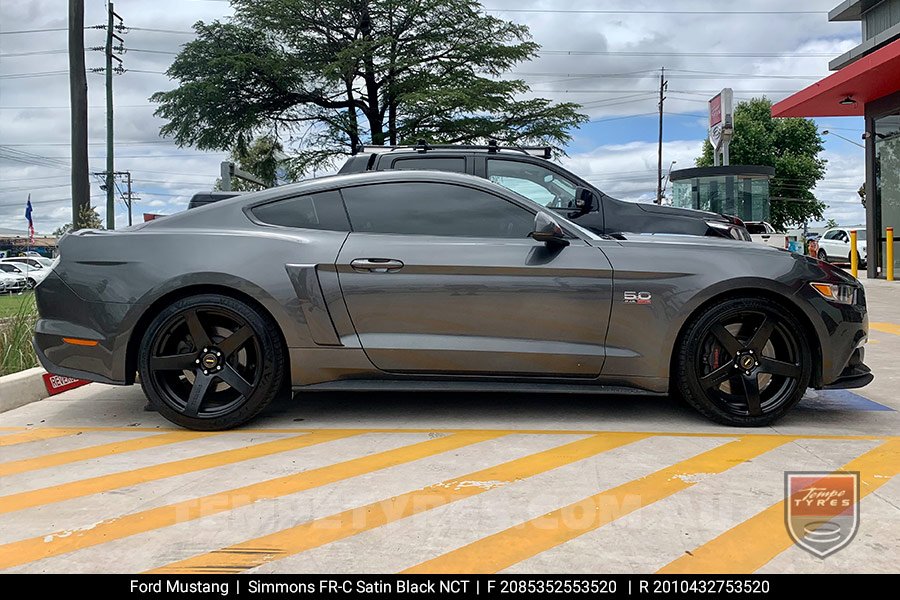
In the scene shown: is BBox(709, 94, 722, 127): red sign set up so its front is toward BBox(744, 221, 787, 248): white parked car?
no

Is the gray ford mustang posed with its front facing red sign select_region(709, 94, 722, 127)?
no

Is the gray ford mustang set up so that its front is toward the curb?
no

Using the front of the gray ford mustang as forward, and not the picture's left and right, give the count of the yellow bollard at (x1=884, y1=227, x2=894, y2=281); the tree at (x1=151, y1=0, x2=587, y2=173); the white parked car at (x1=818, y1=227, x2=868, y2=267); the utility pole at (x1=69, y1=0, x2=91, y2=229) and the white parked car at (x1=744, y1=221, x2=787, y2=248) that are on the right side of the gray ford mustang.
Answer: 0

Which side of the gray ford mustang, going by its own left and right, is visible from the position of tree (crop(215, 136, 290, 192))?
left

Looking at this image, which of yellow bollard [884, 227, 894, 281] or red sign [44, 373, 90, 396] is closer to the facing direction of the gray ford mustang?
the yellow bollard

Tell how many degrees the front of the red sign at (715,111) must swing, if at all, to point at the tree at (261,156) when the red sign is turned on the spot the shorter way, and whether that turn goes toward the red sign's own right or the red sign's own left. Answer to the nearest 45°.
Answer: approximately 45° to the red sign's own right

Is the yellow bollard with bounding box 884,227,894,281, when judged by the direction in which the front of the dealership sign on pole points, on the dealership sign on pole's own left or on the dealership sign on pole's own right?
on the dealership sign on pole's own left

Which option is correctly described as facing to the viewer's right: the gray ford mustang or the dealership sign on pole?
the gray ford mustang

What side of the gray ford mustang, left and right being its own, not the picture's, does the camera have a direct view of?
right

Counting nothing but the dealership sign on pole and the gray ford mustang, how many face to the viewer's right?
1

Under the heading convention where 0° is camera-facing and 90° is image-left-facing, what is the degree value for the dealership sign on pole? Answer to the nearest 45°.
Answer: approximately 45°

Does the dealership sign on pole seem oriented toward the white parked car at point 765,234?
no

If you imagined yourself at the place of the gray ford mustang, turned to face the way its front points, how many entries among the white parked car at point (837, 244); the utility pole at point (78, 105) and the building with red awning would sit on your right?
0
